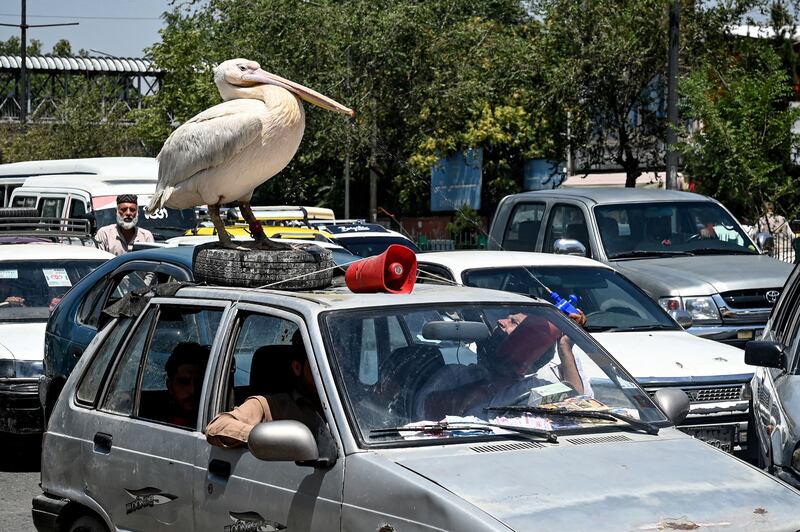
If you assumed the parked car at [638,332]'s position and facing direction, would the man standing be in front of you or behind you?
behind

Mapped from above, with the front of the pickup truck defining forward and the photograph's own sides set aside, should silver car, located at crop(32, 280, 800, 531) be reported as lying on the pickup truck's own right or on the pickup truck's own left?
on the pickup truck's own right

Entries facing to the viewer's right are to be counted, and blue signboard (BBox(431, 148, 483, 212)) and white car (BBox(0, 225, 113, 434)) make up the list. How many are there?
0

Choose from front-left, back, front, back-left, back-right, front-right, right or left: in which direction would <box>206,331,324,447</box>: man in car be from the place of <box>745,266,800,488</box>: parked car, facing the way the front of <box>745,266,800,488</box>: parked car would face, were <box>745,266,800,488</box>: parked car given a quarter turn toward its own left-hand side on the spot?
back

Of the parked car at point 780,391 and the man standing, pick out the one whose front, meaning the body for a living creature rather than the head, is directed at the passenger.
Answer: the man standing

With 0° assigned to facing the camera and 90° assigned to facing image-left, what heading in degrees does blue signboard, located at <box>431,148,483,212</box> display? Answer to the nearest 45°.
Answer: approximately 0°

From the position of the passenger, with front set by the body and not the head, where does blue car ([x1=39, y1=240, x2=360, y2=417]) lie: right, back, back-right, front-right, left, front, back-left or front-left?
back-left

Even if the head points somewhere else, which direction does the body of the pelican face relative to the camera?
to the viewer's right

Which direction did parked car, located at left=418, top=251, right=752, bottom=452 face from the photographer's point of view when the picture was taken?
facing the viewer and to the right of the viewer

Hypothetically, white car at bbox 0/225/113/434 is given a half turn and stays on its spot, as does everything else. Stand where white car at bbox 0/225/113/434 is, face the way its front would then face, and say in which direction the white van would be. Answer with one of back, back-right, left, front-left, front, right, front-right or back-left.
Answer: front

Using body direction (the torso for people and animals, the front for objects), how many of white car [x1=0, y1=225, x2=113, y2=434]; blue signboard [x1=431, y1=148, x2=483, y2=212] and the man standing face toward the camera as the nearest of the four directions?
3

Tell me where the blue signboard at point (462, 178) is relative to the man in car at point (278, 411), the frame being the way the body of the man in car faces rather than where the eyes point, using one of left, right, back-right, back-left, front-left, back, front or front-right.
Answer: back-left
